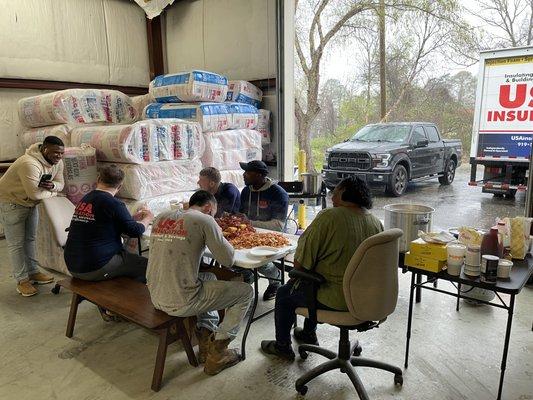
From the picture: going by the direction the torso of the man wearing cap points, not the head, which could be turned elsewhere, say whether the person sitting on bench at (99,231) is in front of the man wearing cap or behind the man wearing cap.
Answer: in front

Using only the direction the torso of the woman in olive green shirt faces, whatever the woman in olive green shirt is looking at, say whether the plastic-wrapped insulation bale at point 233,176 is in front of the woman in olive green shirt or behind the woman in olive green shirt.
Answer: in front

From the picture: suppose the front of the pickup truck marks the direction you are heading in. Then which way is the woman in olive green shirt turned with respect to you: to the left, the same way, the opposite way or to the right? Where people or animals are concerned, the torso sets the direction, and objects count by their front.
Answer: to the right

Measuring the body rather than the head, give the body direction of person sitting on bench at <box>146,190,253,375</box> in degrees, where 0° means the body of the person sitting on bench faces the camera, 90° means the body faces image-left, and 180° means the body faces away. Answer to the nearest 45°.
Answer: approximately 225°

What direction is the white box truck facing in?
away from the camera

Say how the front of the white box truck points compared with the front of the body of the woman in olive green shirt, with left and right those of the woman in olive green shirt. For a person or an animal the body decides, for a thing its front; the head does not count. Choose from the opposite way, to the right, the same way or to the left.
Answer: to the right

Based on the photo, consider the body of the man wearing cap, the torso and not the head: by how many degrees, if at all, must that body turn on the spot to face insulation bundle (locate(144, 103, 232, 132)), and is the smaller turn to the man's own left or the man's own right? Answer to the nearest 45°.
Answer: approximately 90° to the man's own right

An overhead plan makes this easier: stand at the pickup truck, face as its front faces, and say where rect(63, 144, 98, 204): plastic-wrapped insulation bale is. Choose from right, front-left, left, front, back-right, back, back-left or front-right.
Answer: front

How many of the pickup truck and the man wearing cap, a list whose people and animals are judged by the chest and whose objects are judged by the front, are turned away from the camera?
0

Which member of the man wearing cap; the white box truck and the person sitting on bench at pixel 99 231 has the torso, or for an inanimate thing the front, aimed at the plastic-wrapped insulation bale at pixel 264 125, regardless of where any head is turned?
the person sitting on bench

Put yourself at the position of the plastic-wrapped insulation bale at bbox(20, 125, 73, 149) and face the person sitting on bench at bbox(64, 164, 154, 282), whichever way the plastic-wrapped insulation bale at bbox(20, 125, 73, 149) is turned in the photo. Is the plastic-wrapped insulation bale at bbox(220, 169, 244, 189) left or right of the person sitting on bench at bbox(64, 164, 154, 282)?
left

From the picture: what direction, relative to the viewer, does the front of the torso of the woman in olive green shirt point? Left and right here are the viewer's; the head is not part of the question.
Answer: facing away from the viewer and to the left of the viewer

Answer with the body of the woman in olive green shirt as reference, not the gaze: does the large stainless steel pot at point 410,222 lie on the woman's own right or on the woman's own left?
on the woman's own right

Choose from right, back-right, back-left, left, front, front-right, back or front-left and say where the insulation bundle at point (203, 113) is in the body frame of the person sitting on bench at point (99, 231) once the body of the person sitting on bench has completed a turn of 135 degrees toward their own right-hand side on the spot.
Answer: back-left

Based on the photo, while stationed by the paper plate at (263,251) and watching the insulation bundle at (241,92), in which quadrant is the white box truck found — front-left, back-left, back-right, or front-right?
front-right

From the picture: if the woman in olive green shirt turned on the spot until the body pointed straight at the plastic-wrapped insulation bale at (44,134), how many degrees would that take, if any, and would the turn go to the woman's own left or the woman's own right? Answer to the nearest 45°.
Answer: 0° — they already face it

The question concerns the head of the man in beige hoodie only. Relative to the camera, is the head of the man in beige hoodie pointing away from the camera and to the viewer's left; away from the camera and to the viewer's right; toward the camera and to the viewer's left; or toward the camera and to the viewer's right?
toward the camera and to the viewer's right

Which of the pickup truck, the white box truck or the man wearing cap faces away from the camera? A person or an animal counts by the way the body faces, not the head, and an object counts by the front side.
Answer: the white box truck
